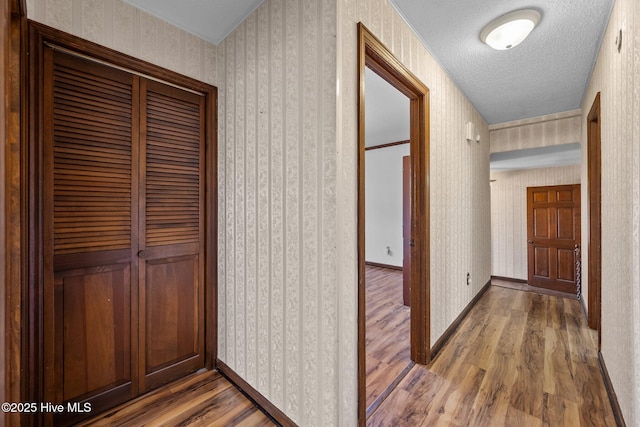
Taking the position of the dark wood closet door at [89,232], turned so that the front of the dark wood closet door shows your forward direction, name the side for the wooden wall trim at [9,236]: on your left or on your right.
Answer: on your right

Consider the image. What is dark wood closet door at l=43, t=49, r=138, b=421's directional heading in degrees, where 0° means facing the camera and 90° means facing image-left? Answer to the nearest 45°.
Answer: approximately 315°

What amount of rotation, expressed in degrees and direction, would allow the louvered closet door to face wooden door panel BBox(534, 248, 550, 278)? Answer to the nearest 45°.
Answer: approximately 45° to its left

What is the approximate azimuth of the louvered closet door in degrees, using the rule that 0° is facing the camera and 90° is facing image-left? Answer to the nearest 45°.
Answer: approximately 315°
